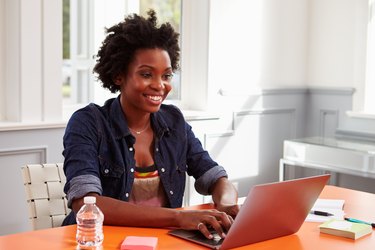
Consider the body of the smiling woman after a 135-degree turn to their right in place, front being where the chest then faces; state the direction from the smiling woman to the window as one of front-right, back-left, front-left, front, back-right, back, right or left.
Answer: right

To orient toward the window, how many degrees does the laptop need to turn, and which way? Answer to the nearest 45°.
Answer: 0° — it already faces it

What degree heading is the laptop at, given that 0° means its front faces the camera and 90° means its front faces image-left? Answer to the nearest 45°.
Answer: approximately 135°

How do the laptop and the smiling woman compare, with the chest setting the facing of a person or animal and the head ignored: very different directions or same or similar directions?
very different directions
